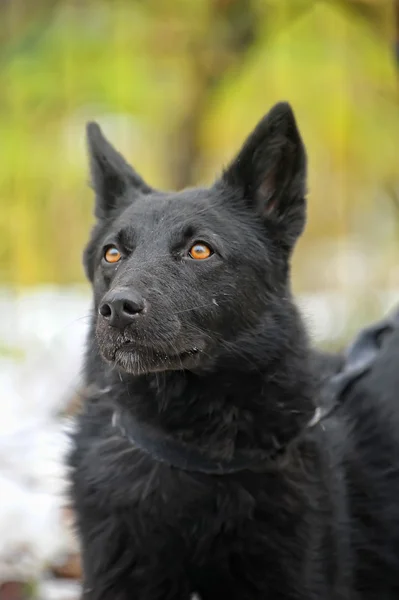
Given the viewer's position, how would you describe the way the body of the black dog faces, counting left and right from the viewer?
facing the viewer and to the left of the viewer
